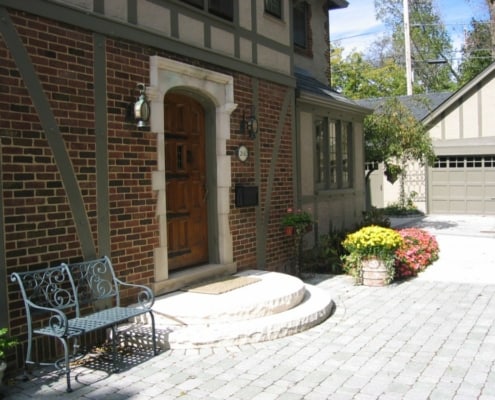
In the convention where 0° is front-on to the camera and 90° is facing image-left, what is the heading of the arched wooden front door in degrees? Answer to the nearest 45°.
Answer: approximately 315°

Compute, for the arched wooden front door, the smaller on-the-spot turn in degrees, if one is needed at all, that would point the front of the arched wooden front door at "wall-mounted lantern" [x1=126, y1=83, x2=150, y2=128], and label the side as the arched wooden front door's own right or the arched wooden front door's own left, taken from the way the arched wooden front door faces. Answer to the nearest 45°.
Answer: approximately 45° to the arched wooden front door's own right

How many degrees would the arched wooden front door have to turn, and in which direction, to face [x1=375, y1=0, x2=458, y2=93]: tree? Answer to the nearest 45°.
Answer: approximately 90° to its left

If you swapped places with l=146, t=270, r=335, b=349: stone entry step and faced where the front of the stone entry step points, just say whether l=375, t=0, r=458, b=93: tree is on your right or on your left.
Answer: on your left

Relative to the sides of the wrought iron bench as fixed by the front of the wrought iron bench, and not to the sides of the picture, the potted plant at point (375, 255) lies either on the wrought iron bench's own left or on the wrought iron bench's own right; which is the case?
on the wrought iron bench's own left

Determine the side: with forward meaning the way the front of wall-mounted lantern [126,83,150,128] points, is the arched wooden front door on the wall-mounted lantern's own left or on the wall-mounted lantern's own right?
on the wall-mounted lantern's own left

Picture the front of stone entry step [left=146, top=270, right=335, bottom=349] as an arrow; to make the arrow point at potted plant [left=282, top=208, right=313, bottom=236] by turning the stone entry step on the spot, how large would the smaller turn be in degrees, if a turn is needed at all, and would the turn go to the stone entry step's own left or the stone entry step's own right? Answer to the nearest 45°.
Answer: approximately 135° to the stone entry step's own left

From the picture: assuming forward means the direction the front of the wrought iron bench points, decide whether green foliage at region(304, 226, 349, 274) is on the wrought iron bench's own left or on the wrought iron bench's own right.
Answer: on the wrought iron bench's own left

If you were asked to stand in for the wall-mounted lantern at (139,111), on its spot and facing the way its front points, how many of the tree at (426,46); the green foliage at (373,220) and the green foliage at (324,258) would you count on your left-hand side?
3

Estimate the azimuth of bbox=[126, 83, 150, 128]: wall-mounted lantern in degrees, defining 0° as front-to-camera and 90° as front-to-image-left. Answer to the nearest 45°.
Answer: approximately 315°

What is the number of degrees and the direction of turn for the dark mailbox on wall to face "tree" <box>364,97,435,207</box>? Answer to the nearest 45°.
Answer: approximately 90° to its left

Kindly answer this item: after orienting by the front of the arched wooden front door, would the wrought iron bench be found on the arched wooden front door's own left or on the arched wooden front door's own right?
on the arched wooden front door's own right
